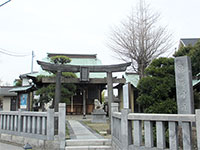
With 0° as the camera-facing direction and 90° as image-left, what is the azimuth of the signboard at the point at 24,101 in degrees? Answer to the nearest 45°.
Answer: approximately 0°

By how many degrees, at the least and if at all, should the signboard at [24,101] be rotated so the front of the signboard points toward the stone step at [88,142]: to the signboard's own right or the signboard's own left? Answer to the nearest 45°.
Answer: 0° — it already faces it

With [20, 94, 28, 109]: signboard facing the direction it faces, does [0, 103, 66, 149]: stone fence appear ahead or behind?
ahead

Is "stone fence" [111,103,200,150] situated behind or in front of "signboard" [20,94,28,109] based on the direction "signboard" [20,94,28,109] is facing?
in front
